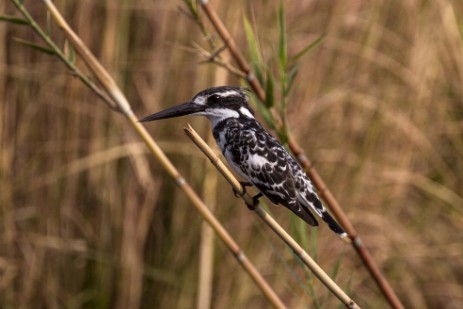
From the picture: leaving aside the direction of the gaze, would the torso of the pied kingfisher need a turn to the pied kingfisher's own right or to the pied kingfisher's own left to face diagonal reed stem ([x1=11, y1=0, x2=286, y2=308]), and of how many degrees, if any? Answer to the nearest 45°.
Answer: approximately 45° to the pied kingfisher's own left

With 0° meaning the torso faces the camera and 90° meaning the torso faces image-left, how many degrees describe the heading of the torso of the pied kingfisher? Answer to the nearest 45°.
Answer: approximately 90°
